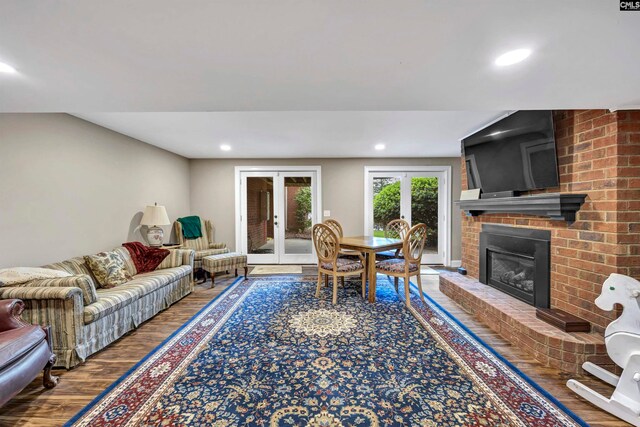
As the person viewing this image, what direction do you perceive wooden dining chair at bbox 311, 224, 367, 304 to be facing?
facing away from the viewer and to the right of the viewer

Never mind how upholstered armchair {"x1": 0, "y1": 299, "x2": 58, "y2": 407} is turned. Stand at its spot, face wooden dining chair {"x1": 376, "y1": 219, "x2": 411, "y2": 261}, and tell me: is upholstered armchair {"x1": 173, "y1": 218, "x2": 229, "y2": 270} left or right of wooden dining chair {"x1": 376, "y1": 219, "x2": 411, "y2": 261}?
left

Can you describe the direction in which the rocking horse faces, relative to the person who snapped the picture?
facing to the left of the viewer

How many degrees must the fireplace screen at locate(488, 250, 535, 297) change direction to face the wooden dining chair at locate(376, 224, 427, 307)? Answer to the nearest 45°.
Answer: approximately 45° to its right

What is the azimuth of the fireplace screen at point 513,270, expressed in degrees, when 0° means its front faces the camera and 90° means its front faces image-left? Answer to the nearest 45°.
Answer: approximately 45°

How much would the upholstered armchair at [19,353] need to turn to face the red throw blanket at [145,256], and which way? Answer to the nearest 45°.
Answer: approximately 90° to its left

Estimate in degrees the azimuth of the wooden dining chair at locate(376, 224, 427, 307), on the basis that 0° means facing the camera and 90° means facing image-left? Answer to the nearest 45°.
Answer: approximately 135°

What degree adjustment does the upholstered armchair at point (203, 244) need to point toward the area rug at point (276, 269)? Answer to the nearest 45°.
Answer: approximately 45° to its left

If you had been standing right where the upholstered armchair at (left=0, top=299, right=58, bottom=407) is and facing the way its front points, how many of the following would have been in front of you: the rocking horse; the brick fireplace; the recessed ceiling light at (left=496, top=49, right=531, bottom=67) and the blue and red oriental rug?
4

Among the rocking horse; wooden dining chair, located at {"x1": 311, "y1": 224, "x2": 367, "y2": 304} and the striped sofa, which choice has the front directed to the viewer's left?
the rocking horse

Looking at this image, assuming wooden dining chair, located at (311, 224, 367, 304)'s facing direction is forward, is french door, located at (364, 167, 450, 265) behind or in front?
in front

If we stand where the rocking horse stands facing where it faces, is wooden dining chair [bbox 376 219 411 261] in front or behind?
in front

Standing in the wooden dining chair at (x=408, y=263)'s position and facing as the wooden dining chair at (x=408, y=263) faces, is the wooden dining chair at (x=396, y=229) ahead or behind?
ahead

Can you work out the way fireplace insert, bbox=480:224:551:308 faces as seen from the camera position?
facing the viewer and to the left of the viewer
